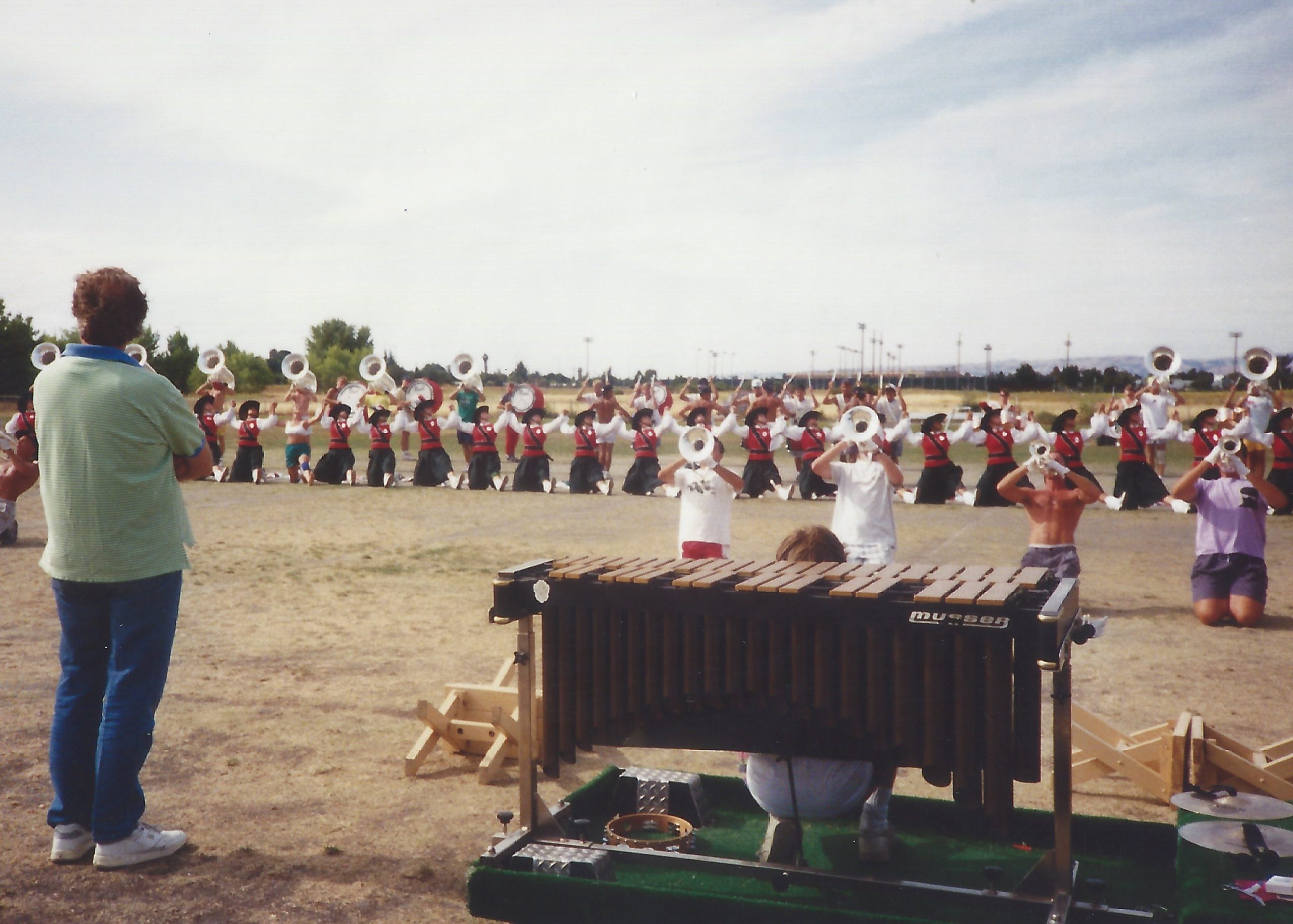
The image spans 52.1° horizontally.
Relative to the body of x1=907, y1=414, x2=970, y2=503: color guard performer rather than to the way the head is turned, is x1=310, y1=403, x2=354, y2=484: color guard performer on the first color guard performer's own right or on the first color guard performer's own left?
on the first color guard performer's own right

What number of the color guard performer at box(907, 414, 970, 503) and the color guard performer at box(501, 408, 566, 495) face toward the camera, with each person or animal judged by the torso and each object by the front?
2

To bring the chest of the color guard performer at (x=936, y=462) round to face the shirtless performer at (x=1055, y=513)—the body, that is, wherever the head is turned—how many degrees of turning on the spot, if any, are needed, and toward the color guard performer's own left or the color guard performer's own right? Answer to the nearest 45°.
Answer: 0° — they already face them

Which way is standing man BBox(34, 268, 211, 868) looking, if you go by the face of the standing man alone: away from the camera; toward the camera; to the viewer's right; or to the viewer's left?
away from the camera

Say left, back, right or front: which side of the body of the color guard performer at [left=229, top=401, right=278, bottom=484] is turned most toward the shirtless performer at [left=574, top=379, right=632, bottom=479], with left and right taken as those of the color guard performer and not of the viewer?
left

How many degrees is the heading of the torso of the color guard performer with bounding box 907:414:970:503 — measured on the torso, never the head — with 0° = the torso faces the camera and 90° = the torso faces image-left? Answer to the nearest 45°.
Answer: approximately 0°

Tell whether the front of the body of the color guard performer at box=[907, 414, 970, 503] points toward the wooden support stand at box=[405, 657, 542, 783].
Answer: yes

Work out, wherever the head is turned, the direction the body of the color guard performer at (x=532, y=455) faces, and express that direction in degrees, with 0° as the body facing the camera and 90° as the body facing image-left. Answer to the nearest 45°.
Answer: approximately 0°

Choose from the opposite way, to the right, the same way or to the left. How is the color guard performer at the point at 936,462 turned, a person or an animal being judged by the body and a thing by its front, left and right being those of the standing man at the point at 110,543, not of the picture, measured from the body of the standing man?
the opposite way
